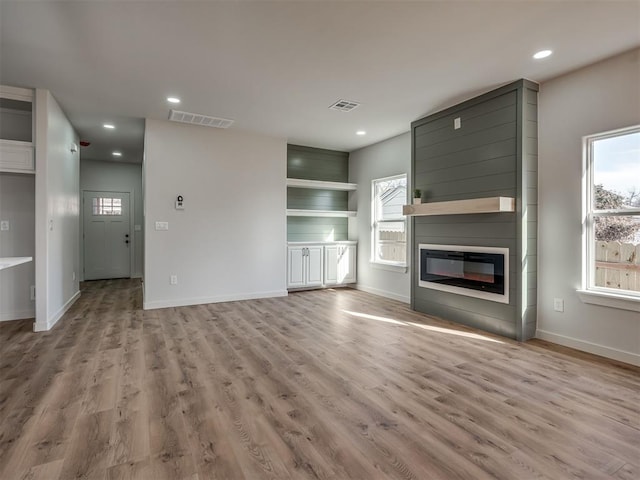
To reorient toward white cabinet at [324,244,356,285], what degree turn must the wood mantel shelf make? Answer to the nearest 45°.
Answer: approximately 90° to its right

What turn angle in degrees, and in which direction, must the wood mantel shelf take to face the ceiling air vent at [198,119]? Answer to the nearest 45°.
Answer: approximately 45° to its right

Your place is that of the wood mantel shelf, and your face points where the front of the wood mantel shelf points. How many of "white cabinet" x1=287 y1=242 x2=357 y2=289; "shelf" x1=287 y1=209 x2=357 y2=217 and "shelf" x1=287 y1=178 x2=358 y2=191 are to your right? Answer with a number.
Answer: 3

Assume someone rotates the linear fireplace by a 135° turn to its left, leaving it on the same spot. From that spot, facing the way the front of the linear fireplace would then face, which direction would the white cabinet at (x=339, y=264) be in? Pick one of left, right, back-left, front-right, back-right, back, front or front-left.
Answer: back-left

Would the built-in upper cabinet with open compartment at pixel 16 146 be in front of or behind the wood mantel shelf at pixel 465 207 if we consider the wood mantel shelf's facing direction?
in front

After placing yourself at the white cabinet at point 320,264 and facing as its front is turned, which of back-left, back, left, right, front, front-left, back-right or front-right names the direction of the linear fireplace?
front-left

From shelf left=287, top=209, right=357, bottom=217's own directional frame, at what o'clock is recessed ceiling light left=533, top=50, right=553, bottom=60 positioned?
The recessed ceiling light is roughly at 11 o'clock from the shelf.

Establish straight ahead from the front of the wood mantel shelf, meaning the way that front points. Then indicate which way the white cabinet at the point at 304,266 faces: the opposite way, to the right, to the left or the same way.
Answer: to the left

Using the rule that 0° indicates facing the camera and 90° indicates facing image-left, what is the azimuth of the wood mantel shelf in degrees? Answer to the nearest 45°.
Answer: approximately 45°
